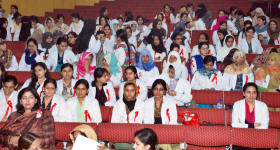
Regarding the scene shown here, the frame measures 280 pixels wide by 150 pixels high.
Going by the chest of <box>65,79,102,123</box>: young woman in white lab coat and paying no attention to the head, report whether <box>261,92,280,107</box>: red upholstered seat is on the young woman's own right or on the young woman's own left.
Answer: on the young woman's own left

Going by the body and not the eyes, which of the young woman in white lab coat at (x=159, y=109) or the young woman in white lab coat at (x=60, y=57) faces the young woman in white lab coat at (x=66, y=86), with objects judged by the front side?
the young woman in white lab coat at (x=60, y=57)

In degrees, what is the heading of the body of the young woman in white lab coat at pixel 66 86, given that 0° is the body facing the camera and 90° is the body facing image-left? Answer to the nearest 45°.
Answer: approximately 0°

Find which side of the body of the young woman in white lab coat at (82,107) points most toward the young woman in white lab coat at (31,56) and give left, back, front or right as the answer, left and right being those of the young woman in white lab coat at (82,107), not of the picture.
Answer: back

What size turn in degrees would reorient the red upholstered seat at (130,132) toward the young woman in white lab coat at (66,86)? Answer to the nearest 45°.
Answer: approximately 135° to its right

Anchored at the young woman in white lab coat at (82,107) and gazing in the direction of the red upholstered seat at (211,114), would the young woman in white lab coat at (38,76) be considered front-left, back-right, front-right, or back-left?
back-left

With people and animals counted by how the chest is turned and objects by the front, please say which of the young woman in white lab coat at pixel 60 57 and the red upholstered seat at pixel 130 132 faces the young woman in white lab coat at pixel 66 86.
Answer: the young woman in white lab coat at pixel 60 57

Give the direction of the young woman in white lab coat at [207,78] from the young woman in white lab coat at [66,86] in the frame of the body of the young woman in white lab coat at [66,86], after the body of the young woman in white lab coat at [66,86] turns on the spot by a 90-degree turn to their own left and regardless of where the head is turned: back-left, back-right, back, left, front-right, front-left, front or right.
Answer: front

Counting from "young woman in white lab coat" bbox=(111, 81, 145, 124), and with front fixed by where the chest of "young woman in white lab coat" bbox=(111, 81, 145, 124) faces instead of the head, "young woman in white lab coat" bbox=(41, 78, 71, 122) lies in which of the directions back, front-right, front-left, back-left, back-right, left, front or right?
right

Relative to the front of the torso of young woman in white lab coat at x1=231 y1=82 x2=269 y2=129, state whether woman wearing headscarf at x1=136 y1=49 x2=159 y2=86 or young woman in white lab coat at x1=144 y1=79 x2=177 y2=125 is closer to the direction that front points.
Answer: the young woman in white lab coat

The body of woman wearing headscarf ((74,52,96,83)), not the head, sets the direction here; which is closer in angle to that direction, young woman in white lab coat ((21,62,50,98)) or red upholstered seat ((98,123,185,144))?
the red upholstered seat

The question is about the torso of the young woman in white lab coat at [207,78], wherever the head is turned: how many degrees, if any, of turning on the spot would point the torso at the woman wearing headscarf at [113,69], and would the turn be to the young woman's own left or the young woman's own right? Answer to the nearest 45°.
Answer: approximately 90° to the young woman's own right
